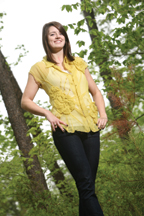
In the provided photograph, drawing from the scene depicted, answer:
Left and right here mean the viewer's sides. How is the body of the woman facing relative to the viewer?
facing the viewer and to the right of the viewer

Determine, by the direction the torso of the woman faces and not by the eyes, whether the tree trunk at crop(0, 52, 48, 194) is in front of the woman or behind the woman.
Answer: behind
